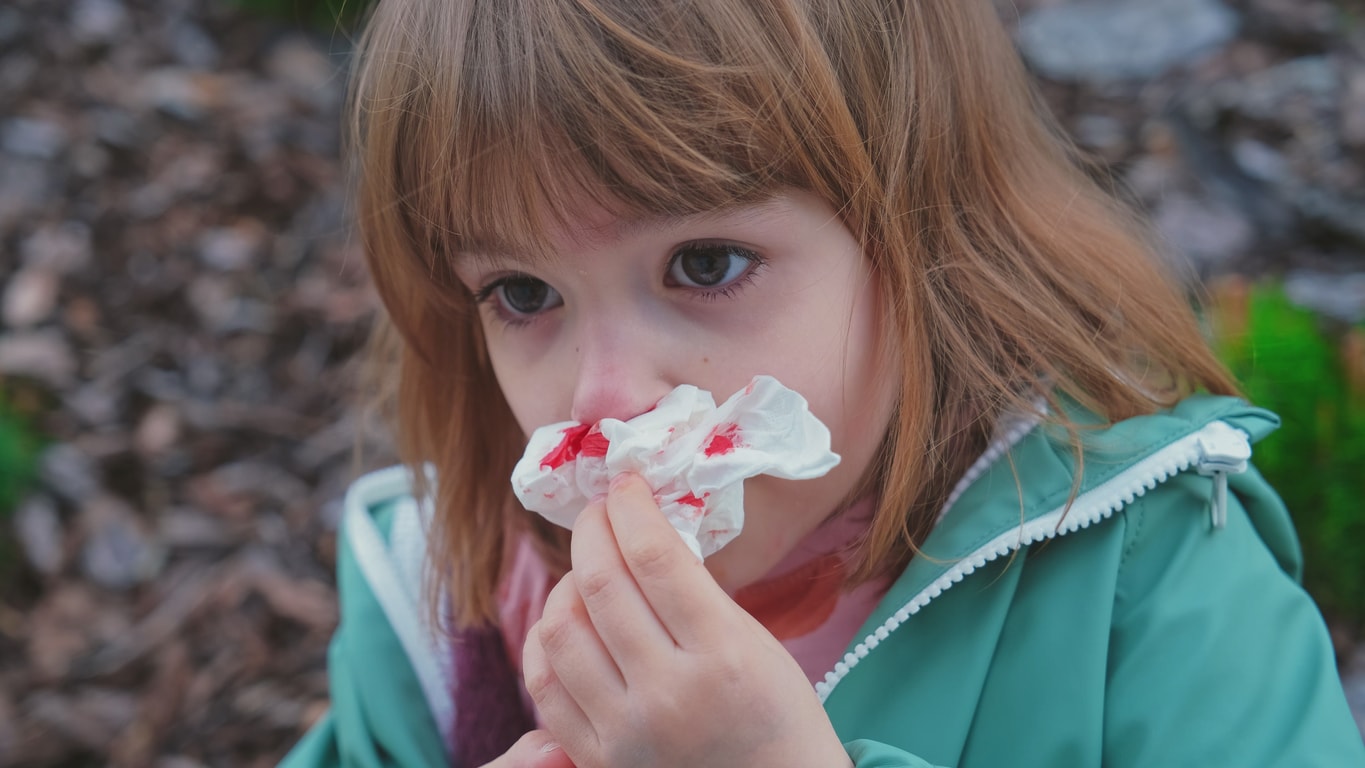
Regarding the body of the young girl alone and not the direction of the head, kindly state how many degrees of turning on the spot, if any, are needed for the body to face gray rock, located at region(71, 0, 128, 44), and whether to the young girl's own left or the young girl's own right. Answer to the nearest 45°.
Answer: approximately 90° to the young girl's own right

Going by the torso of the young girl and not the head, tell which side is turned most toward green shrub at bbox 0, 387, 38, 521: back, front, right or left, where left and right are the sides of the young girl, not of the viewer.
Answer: right

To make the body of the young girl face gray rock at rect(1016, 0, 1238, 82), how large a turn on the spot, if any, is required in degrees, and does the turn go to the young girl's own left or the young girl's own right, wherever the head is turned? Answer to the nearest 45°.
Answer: approximately 180°

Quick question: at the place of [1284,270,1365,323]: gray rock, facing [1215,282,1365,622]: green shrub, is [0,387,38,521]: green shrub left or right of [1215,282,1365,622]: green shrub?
right

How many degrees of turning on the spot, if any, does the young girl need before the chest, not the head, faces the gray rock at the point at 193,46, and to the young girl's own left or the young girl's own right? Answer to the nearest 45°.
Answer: approximately 90° to the young girl's own right

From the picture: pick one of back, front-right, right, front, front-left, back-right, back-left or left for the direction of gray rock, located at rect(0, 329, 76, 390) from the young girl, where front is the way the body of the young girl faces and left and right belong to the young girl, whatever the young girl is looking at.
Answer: right

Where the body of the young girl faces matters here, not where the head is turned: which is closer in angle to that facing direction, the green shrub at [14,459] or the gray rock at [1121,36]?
the green shrub

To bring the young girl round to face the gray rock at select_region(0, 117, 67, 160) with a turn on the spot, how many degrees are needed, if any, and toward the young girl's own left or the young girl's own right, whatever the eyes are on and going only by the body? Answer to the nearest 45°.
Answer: approximately 90° to the young girl's own right

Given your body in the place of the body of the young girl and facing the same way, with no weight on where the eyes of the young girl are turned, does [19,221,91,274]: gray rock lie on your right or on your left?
on your right

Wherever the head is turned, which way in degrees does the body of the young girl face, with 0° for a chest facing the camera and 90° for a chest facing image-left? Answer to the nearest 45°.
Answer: approximately 45°

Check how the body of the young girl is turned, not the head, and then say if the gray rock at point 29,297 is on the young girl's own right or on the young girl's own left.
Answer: on the young girl's own right

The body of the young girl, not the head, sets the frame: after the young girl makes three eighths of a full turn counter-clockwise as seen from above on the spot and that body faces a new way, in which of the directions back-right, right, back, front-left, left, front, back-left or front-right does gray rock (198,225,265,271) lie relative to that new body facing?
back-left
